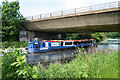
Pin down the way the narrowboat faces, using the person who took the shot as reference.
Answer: facing the viewer and to the left of the viewer
